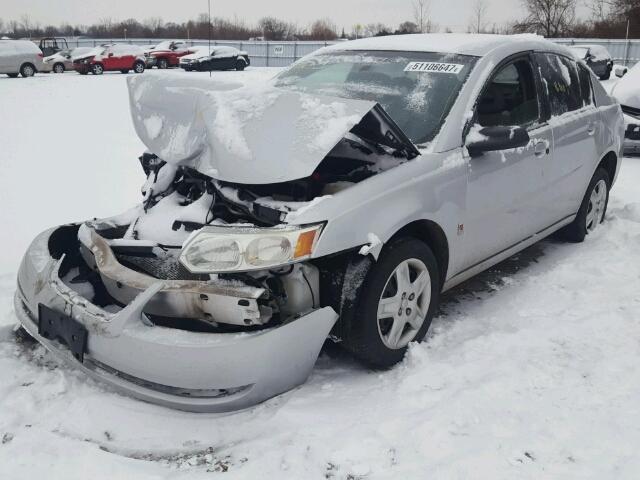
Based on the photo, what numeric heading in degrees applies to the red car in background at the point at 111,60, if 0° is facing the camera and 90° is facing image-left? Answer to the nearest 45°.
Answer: approximately 45°

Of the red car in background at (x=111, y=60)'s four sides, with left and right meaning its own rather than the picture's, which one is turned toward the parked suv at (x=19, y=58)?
front

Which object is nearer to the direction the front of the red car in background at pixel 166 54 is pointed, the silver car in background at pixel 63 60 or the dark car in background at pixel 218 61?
the silver car in background

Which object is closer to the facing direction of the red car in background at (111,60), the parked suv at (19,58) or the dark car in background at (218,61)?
the parked suv

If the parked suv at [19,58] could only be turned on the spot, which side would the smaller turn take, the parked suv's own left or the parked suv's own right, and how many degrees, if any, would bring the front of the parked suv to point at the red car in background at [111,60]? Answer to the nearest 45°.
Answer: approximately 135° to the parked suv's own right

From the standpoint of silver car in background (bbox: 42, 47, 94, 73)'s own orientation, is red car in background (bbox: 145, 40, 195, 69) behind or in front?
behind

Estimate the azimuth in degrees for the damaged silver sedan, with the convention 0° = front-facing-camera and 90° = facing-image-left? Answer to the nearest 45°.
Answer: approximately 45°

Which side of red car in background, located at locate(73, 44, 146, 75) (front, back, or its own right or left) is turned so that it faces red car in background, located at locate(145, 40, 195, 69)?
back

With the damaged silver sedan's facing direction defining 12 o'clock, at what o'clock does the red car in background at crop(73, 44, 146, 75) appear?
The red car in background is roughly at 4 o'clock from the damaged silver sedan.

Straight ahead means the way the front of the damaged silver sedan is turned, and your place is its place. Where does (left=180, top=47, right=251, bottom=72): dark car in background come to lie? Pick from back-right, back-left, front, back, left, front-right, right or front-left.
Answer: back-right

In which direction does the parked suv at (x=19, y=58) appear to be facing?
to the viewer's left

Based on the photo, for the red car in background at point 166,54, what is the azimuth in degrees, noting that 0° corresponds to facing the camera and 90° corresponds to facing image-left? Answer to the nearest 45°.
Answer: approximately 45°

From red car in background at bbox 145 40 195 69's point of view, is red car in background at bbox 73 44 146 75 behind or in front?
in front
